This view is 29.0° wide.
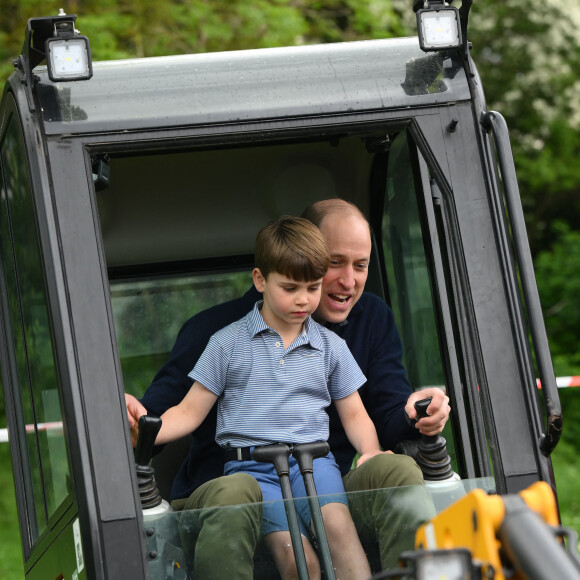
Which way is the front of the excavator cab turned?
toward the camera

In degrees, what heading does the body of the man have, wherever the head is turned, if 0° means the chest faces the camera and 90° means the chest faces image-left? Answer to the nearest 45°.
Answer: approximately 0°
